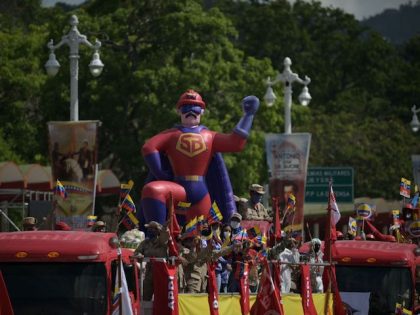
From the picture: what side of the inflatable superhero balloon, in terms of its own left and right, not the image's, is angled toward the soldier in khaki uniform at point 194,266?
front

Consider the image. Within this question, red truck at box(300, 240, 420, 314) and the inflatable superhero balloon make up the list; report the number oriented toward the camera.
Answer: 2

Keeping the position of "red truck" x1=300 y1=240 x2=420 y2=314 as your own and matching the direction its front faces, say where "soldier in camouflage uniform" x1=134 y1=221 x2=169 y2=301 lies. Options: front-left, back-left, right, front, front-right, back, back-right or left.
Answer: front-right

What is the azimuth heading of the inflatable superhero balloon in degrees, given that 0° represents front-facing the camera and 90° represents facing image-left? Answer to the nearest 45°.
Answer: approximately 0°

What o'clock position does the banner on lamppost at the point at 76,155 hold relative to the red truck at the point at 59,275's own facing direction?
The banner on lamppost is roughly at 6 o'clock from the red truck.

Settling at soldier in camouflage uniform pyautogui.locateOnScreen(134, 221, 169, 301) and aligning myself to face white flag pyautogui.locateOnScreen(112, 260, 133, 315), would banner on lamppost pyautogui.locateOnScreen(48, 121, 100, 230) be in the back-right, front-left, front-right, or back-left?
back-right

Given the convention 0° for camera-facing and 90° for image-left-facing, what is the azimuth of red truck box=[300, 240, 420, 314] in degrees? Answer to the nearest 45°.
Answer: approximately 0°
